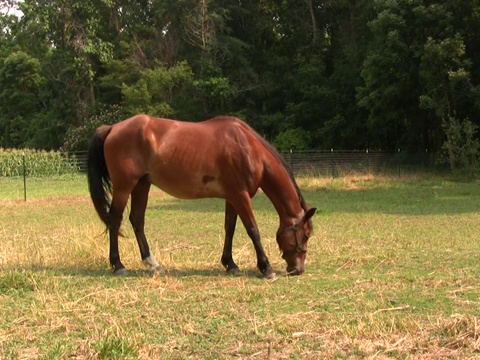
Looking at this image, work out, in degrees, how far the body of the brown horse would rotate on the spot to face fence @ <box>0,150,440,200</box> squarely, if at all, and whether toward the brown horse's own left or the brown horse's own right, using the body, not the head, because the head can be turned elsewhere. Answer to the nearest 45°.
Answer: approximately 90° to the brown horse's own left

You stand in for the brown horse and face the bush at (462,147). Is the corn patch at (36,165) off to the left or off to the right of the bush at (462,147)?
left

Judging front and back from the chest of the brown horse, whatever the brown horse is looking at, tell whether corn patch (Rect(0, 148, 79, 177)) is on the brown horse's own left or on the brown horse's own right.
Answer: on the brown horse's own left

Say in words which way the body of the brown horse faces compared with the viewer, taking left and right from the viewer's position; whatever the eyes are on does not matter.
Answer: facing to the right of the viewer

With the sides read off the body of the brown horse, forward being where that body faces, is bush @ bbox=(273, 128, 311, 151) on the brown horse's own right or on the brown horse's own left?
on the brown horse's own left
